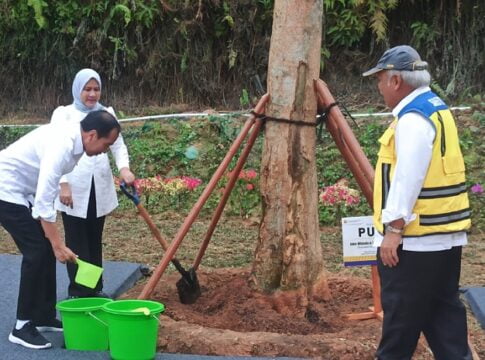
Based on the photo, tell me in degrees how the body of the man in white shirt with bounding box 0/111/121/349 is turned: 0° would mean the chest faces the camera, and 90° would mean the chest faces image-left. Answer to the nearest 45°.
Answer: approximately 270°

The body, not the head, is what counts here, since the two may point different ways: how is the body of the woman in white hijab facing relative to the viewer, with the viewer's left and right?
facing the viewer and to the right of the viewer

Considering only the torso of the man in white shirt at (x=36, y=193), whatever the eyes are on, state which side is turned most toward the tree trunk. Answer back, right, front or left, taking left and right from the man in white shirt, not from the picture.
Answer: front

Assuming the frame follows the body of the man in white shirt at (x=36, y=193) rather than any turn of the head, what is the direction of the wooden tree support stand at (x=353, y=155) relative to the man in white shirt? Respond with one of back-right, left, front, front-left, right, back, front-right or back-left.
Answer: front

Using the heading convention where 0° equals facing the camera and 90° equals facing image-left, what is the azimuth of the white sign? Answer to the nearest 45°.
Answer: approximately 0°

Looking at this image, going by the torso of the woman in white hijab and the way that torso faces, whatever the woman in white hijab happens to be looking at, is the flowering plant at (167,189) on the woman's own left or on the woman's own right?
on the woman's own left

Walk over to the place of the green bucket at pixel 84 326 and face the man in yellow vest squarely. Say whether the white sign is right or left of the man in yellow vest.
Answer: left

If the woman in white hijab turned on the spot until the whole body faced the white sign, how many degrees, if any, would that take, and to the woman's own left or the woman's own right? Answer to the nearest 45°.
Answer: approximately 45° to the woman's own left

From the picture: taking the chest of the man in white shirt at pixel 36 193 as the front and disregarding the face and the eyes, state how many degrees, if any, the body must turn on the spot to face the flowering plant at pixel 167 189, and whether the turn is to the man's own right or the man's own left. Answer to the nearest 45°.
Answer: approximately 90° to the man's own left

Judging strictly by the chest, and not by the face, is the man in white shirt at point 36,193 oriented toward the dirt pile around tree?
yes

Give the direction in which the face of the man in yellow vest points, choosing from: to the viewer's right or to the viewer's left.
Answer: to the viewer's left

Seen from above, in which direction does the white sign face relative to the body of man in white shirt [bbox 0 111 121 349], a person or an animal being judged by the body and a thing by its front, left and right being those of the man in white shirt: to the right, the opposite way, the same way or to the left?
to the right

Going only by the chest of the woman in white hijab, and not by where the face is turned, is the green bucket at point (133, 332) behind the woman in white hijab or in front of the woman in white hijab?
in front
